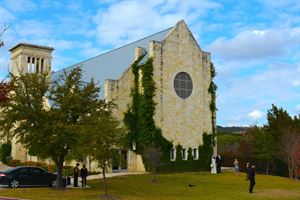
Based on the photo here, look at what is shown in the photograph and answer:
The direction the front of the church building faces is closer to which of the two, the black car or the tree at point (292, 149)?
the tree

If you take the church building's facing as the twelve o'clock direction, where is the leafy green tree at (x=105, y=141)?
The leafy green tree is roughly at 2 o'clock from the church building.

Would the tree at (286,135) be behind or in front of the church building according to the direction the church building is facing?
in front

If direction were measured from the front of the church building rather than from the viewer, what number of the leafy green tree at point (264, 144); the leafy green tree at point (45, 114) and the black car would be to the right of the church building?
2

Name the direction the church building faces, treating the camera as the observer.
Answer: facing the viewer and to the right of the viewer

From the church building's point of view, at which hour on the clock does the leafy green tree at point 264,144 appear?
The leafy green tree is roughly at 10 o'clock from the church building.

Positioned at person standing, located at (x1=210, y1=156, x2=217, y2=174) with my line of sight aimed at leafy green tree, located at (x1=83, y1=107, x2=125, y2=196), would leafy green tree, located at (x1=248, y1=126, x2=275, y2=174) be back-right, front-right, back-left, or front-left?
back-left

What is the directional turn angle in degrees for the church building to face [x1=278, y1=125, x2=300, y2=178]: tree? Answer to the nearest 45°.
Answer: approximately 45° to its left

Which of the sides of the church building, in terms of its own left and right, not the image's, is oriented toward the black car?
right
